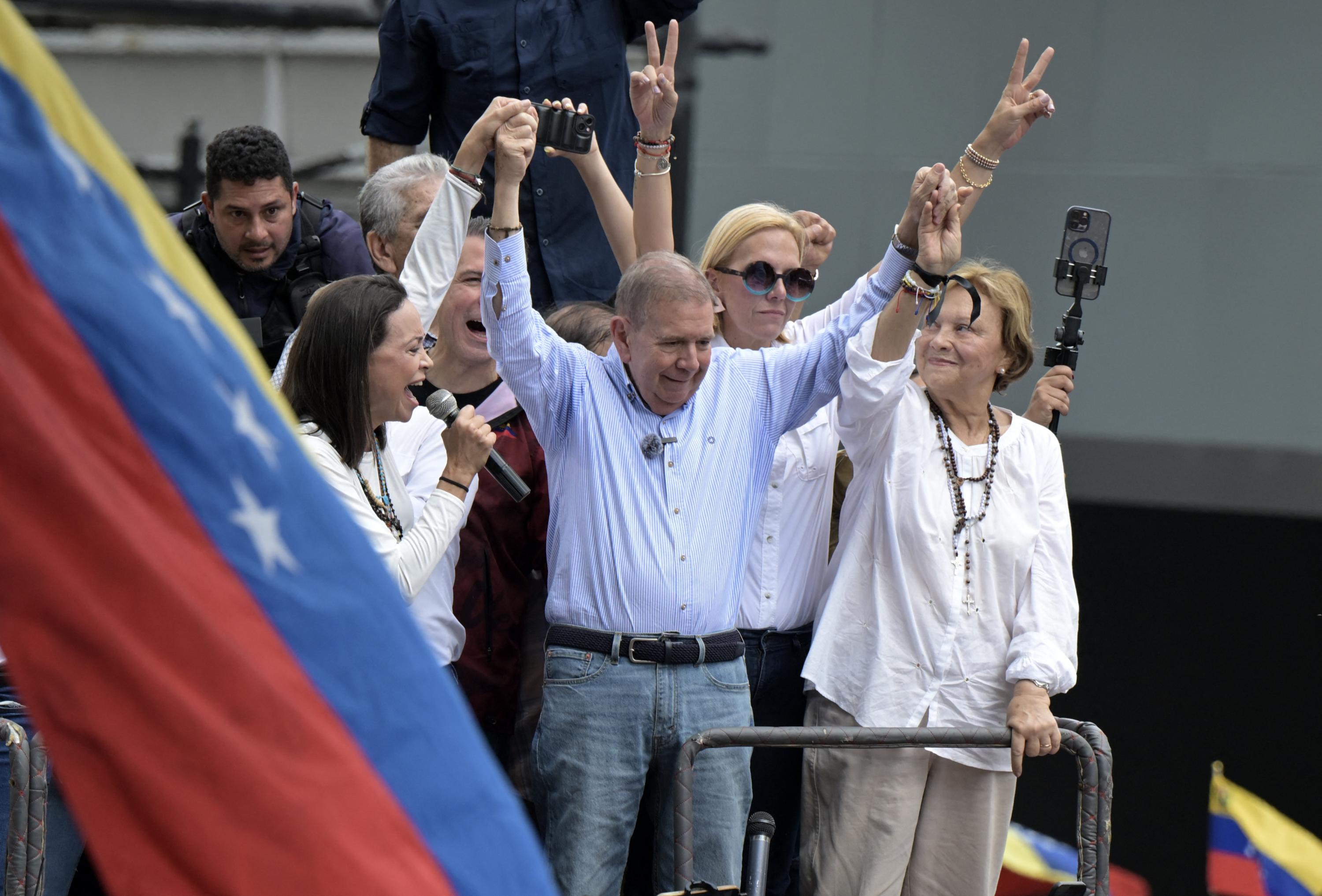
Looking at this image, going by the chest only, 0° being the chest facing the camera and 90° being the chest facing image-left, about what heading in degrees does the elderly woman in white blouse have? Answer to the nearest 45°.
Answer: approximately 0°

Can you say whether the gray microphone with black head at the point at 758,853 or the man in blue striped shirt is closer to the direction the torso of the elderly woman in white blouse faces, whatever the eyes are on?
the gray microphone with black head

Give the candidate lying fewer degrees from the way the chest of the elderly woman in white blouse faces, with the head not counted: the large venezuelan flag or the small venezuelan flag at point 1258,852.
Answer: the large venezuelan flag

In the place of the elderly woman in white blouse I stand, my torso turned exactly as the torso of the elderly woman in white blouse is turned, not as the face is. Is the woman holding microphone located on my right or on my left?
on my right

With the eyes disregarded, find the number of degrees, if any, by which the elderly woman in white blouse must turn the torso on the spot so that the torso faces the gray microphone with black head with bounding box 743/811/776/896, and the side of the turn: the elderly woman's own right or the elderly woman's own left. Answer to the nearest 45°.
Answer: approximately 45° to the elderly woman's own right

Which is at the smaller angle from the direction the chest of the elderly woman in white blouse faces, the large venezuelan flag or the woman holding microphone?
the large venezuelan flag

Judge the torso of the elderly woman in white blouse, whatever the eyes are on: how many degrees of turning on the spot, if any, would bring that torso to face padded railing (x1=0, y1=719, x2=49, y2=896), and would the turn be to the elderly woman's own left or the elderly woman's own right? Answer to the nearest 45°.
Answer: approximately 45° to the elderly woman's own right
